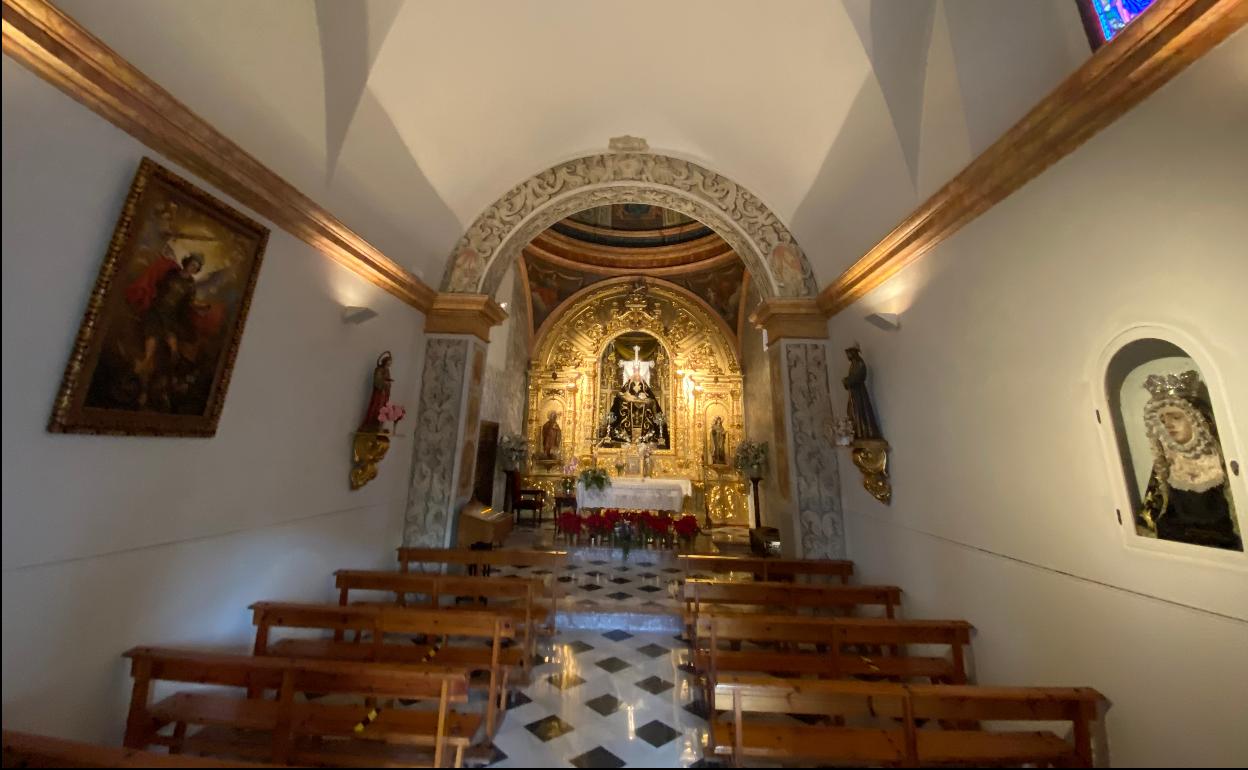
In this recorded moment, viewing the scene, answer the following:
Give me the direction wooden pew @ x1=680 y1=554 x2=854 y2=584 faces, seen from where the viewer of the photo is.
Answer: facing away from the viewer

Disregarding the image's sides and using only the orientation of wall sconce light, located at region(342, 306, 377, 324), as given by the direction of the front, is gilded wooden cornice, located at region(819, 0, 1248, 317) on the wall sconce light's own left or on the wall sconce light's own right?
on the wall sconce light's own right

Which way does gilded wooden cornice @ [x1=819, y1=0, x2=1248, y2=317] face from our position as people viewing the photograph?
facing to the left of the viewer

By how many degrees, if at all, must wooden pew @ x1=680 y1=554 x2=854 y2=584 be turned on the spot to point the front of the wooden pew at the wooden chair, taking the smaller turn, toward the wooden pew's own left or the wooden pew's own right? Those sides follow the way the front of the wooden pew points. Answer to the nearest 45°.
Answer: approximately 45° to the wooden pew's own left

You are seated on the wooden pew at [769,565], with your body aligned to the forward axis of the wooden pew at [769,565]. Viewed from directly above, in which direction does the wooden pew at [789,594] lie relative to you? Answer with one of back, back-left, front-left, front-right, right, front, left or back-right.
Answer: back

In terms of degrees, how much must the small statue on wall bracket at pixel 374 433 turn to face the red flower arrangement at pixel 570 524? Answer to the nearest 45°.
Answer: approximately 45° to its left

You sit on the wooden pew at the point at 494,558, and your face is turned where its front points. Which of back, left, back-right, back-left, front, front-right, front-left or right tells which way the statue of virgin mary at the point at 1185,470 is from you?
back-right

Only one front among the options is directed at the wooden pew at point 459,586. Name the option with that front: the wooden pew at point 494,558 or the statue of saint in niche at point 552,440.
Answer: the statue of saint in niche

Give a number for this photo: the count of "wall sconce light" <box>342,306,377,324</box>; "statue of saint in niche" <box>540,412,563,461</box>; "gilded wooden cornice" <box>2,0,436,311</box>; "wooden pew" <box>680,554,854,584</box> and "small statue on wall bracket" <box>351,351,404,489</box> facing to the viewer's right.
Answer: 3

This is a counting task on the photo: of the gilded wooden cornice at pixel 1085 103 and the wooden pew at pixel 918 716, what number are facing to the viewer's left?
1

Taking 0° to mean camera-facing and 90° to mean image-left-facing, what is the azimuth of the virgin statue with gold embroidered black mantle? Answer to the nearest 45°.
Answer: approximately 0°

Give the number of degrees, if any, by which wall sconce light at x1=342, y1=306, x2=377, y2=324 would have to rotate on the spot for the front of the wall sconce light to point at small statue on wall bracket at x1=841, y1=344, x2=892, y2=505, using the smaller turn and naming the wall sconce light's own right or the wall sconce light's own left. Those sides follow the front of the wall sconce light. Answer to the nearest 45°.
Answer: approximately 45° to the wall sconce light's own right
